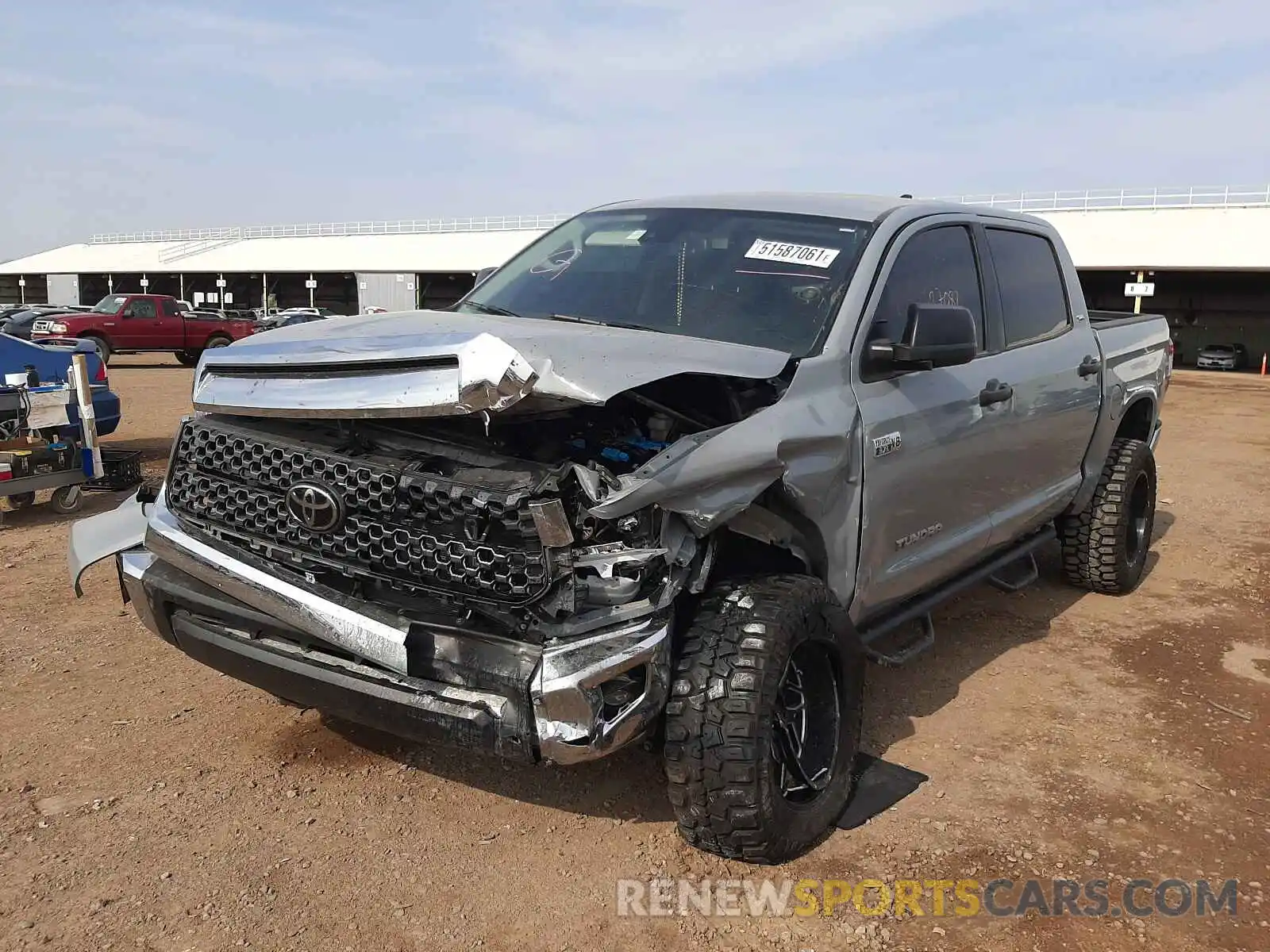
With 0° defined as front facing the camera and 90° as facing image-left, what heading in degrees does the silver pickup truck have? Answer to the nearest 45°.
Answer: approximately 45°

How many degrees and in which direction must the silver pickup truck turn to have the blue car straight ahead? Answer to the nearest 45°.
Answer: approximately 90° to its right

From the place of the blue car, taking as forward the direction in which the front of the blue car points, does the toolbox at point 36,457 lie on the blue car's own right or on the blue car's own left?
on the blue car's own left

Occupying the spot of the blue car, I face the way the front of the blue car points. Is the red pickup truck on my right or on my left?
on my right

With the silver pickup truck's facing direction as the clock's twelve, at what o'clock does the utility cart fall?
The utility cart is roughly at 3 o'clock from the silver pickup truck.
